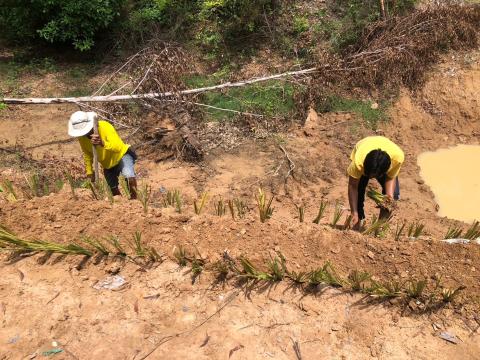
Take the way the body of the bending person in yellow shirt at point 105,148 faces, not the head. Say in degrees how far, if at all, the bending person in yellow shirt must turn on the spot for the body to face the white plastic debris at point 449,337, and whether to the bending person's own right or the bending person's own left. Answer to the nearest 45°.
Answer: approximately 90° to the bending person's own left

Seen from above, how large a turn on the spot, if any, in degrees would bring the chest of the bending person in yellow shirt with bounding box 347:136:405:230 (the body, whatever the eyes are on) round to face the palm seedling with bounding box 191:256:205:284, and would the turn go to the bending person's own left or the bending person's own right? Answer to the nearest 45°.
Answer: approximately 45° to the bending person's own right

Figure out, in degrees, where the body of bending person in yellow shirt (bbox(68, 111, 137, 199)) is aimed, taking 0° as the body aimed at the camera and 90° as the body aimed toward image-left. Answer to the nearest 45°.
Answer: approximately 45°

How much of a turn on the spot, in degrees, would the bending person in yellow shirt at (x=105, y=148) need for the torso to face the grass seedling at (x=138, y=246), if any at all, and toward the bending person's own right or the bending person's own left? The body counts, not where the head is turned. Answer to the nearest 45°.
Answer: approximately 45° to the bending person's own left

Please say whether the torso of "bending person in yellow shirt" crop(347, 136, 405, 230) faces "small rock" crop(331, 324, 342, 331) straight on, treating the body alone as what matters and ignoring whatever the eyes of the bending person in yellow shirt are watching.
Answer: yes

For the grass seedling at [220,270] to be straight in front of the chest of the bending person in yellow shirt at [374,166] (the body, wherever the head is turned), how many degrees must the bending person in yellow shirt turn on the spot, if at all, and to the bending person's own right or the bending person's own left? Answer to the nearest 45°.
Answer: approximately 45° to the bending person's own right
